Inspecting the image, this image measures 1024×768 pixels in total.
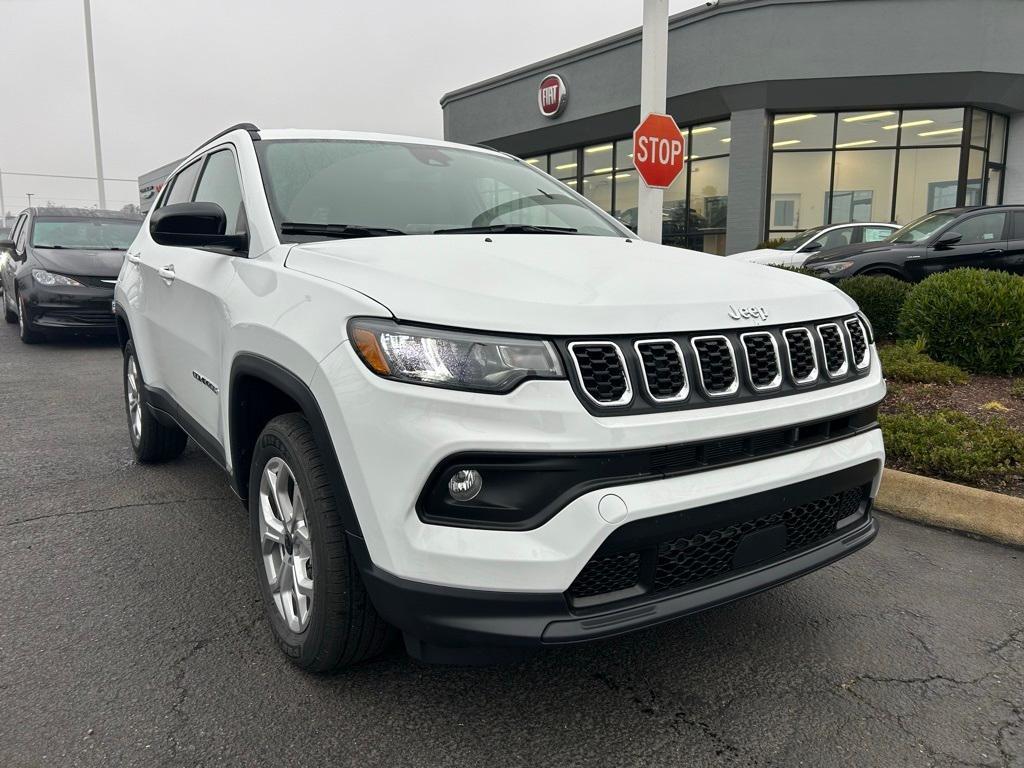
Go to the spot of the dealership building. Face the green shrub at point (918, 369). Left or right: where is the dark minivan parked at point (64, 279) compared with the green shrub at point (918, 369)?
right

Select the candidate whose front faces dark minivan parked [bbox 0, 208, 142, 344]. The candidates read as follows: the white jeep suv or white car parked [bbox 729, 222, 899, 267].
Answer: the white car parked

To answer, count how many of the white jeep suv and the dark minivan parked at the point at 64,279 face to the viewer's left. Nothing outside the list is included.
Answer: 0

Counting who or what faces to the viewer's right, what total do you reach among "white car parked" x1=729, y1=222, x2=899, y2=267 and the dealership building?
0

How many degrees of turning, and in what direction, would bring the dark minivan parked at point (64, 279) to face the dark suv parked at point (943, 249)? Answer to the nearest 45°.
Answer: approximately 45° to its left

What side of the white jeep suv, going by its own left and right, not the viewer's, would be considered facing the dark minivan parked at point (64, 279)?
back

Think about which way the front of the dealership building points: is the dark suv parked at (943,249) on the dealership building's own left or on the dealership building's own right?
on the dealership building's own left

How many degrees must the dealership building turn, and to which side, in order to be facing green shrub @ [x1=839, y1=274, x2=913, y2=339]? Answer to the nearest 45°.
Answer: approximately 45° to its left

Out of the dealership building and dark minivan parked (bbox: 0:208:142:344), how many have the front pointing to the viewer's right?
0

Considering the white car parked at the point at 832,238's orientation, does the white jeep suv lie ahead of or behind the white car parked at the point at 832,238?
ahead

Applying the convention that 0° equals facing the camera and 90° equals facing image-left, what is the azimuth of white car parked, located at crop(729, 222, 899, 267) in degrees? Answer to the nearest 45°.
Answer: approximately 45°

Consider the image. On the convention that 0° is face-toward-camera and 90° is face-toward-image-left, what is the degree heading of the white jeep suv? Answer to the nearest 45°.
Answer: approximately 315°

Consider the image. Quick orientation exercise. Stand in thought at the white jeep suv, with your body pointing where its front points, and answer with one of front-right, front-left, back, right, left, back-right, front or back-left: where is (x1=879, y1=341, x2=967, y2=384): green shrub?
left
